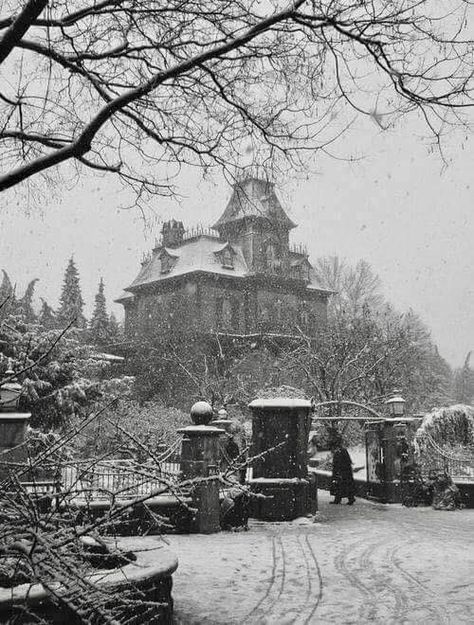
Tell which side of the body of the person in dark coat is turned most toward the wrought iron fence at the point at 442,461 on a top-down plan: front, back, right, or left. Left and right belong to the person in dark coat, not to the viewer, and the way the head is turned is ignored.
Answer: back

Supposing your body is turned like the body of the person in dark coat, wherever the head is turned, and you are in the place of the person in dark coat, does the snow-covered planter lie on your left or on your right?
on your left

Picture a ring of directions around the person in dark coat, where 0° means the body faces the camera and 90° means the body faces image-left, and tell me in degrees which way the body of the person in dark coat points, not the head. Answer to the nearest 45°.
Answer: approximately 90°

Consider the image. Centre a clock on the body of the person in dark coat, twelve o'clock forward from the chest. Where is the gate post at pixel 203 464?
The gate post is roughly at 10 o'clock from the person in dark coat.

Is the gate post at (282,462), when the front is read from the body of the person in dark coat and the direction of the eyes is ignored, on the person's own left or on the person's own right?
on the person's own left

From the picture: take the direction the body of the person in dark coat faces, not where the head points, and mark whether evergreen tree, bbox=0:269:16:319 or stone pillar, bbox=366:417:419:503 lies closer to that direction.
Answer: the evergreen tree

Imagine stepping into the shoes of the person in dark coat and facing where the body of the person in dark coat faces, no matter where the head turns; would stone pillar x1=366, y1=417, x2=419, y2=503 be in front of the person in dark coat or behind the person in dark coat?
behind

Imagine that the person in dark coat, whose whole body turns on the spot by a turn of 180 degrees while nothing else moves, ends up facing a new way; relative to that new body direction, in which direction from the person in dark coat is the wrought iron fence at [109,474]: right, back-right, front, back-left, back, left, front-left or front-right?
right
